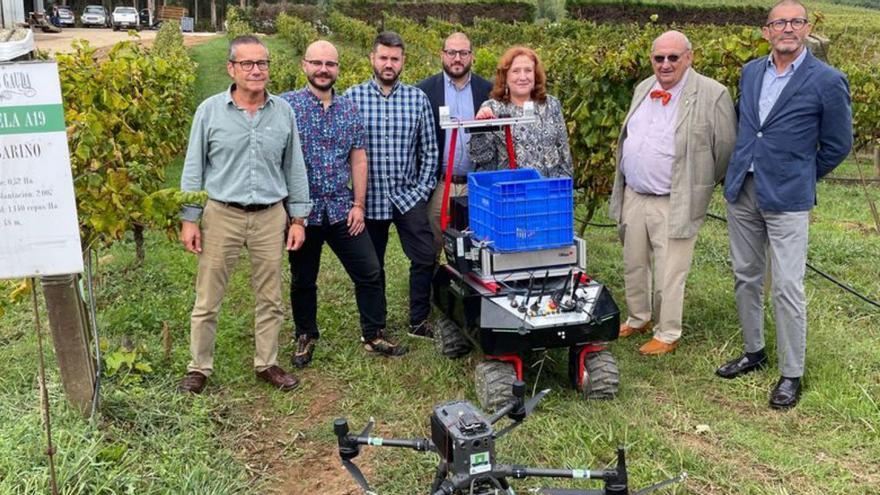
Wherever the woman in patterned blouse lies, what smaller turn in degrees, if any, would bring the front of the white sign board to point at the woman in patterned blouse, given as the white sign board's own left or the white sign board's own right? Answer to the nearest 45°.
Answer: approximately 90° to the white sign board's own left

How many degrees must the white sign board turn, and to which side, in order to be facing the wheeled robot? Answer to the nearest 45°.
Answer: approximately 90° to its left

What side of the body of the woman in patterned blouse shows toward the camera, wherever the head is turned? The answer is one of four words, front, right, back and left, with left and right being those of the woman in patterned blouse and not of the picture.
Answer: front

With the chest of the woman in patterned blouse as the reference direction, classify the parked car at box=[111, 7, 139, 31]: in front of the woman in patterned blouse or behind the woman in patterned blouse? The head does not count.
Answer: behind

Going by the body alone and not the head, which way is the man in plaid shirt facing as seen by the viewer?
toward the camera

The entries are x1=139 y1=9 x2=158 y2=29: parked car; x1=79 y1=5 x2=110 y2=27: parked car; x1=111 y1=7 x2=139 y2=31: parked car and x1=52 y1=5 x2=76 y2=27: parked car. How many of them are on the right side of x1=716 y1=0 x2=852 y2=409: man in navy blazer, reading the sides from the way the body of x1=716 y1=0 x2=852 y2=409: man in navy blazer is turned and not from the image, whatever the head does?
4

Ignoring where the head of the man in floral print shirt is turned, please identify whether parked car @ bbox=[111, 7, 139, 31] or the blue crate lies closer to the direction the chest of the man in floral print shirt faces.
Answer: the blue crate

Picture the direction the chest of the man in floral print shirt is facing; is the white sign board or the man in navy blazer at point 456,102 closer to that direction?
the white sign board

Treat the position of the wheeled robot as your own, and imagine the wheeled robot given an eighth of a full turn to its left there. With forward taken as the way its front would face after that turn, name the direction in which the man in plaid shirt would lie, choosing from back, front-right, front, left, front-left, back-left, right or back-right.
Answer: back

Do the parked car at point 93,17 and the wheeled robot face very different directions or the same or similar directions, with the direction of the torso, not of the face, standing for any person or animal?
same or similar directions

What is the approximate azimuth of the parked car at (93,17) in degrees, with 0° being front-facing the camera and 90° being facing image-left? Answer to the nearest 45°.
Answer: approximately 0°

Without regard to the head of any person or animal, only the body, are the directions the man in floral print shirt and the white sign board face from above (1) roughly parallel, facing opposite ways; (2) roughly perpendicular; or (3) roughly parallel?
roughly parallel

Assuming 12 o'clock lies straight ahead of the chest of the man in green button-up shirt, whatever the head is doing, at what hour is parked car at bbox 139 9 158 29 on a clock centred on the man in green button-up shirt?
The parked car is roughly at 6 o'clock from the man in green button-up shirt.

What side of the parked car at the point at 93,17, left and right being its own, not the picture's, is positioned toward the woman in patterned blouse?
front

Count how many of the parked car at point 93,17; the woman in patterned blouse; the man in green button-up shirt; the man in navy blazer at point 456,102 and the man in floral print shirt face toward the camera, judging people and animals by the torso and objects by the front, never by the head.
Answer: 5

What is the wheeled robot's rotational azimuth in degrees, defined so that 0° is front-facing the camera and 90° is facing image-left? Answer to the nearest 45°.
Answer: approximately 0°

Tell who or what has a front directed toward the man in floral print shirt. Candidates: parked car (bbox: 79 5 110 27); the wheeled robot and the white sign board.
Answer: the parked car

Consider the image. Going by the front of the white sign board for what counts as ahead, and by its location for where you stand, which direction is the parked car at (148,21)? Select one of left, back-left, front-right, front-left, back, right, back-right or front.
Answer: back

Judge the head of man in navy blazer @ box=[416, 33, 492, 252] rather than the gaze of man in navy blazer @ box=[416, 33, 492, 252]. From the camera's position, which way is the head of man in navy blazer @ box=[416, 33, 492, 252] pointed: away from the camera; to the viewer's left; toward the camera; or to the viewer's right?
toward the camera

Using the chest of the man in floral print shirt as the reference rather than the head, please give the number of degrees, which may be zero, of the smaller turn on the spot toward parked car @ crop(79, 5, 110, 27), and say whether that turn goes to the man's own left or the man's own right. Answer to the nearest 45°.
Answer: approximately 180°
